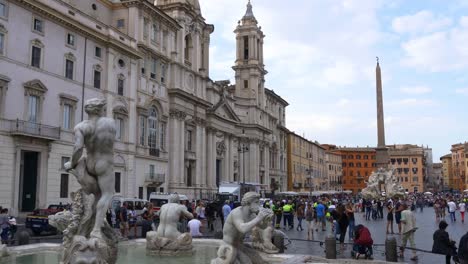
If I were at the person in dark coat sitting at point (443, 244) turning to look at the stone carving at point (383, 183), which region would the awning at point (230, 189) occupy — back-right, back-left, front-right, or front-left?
front-left

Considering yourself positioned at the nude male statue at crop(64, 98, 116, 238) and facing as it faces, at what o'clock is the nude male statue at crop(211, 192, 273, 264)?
the nude male statue at crop(211, 192, 273, 264) is roughly at 4 o'clock from the nude male statue at crop(64, 98, 116, 238).

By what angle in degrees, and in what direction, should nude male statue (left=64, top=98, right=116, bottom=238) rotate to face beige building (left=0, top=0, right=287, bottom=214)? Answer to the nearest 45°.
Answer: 0° — it already faces it

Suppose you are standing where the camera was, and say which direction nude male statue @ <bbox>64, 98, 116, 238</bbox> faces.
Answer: facing away from the viewer

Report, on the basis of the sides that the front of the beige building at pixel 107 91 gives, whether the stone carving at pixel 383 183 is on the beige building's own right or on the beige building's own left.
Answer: on the beige building's own left

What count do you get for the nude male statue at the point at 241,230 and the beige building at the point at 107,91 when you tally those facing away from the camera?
0

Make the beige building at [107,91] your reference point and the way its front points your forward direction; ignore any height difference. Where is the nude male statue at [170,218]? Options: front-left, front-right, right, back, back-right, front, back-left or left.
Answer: front-right

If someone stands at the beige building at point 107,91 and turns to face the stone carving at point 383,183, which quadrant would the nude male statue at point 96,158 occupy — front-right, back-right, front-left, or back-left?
back-right

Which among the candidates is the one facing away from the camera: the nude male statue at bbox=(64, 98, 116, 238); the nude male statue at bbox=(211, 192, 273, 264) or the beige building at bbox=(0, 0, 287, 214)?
the nude male statue at bbox=(64, 98, 116, 238)

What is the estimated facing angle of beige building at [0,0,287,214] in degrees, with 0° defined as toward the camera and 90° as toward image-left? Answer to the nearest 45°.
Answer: approximately 315°

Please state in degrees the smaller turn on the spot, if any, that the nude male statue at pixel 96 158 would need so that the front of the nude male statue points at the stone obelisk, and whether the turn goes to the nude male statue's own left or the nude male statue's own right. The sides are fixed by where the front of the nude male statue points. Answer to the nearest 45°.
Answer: approximately 45° to the nude male statue's own right

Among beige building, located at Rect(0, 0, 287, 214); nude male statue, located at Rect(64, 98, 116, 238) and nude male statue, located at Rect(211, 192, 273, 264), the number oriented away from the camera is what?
1

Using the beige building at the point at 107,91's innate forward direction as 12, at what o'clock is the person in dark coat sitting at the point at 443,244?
The person in dark coat sitting is roughly at 1 o'clock from the beige building.
